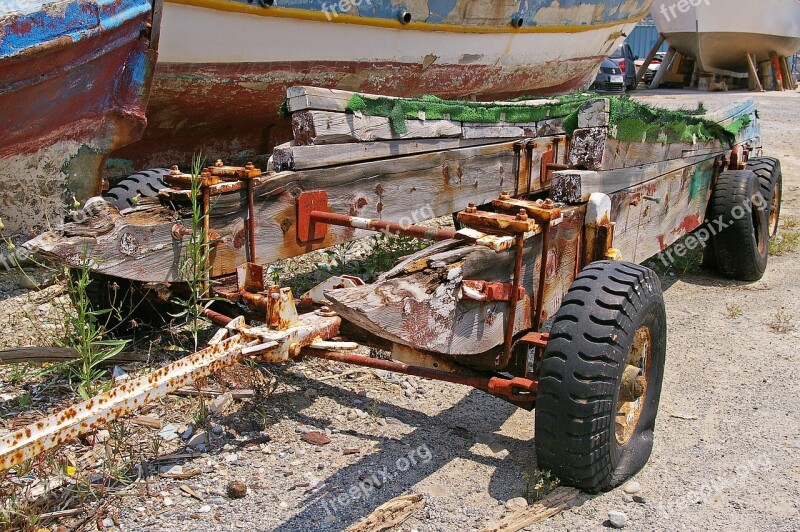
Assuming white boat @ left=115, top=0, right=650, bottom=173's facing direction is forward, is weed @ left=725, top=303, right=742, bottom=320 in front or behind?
in front

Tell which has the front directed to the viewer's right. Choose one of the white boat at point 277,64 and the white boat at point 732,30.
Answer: the white boat at point 277,64

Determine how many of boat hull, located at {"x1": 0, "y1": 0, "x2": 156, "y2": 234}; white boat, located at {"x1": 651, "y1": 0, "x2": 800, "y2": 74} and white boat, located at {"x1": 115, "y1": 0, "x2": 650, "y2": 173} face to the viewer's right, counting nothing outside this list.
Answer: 2

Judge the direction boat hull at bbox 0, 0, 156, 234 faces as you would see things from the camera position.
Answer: facing to the right of the viewer

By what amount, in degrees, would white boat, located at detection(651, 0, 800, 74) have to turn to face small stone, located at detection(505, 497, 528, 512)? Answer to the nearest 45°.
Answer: approximately 45° to its left

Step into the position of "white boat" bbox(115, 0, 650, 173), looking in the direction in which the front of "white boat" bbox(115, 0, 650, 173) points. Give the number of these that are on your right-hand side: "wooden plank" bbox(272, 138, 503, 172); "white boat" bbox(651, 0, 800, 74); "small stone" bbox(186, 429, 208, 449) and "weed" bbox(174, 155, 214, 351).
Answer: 3

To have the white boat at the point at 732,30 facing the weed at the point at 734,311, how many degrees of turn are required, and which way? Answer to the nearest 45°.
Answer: approximately 45° to its left

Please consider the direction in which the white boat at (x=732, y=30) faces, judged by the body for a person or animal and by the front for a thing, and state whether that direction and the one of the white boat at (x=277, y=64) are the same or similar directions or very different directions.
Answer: very different directions

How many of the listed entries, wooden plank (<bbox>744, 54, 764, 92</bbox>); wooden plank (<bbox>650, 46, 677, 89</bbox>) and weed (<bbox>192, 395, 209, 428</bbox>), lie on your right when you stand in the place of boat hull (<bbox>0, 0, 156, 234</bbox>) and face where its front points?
1

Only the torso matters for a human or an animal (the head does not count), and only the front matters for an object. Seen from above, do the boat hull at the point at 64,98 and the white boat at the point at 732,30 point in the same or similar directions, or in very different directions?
very different directions

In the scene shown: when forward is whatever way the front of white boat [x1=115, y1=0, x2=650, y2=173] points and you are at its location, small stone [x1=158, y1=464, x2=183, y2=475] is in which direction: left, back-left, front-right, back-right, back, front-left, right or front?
right

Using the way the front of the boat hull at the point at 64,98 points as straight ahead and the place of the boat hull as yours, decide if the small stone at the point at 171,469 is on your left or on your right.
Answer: on your right

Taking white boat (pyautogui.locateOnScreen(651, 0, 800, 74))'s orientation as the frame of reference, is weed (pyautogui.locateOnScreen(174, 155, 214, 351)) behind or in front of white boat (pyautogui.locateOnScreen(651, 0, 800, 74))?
in front

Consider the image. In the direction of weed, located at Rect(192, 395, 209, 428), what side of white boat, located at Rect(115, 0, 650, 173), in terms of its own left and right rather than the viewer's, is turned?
right

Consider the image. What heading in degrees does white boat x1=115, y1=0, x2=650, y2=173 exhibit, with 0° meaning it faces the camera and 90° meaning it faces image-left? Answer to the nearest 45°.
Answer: approximately 270°
